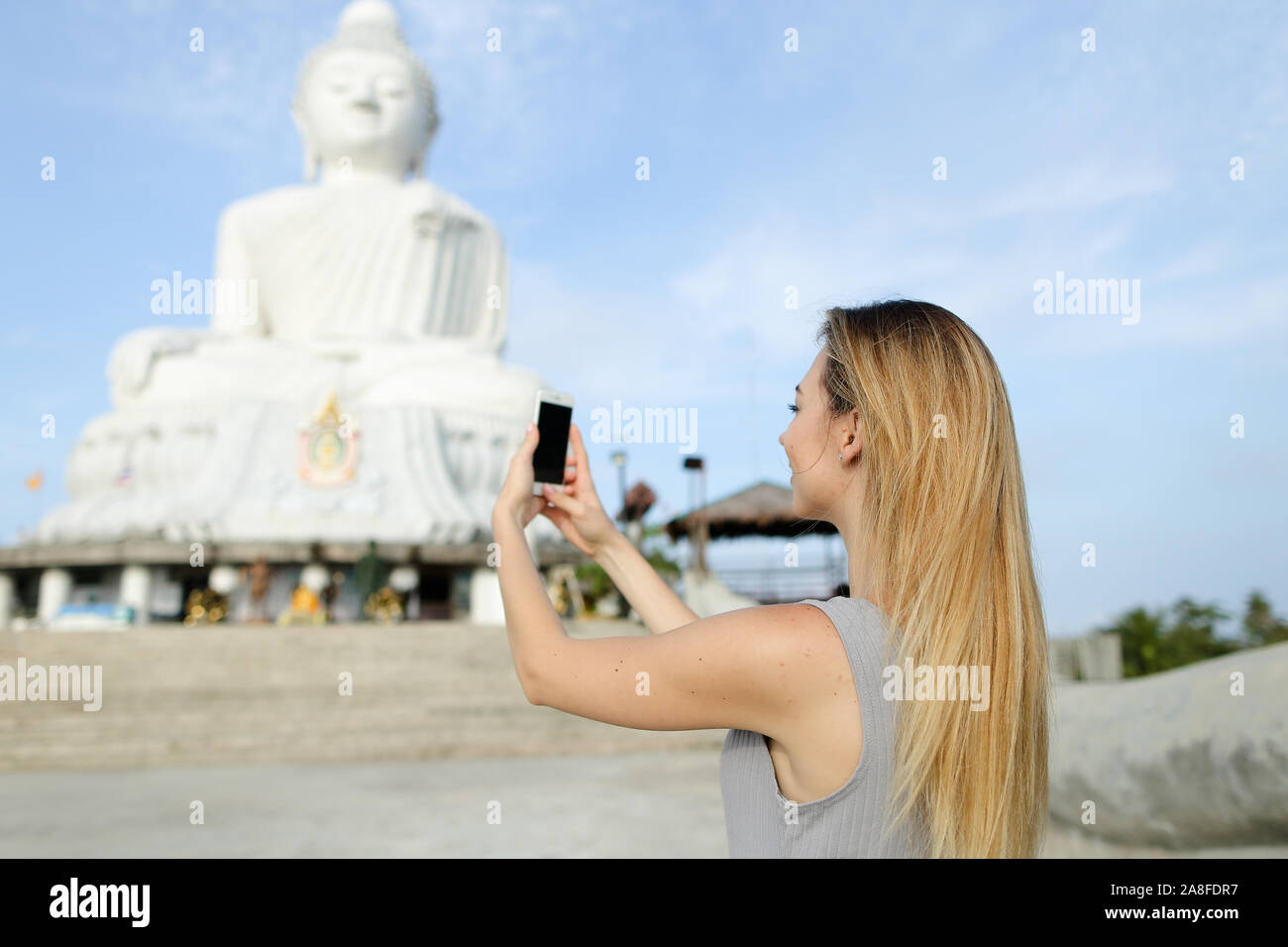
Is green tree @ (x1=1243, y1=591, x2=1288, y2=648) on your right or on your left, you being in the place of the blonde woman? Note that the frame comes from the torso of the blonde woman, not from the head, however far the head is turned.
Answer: on your right

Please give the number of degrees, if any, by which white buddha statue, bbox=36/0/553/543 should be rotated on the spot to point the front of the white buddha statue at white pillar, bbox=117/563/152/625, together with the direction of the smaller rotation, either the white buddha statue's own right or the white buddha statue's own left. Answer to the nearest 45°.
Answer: approximately 45° to the white buddha statue's own right

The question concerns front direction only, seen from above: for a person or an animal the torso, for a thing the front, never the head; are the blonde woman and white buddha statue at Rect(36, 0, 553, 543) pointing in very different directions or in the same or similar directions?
very different directions

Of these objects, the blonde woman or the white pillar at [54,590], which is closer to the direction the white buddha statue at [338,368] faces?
the blonde woman

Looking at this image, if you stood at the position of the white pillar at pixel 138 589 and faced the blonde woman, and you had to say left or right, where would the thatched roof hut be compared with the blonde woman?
left

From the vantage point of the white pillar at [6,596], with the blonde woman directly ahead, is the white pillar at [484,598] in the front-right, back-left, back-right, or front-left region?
front-left

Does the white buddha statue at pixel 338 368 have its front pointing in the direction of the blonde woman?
yes

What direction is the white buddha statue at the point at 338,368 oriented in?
toward the camera

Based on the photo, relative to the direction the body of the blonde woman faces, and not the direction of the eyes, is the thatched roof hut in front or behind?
in front

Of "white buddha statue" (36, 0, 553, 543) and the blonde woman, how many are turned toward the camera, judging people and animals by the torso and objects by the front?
1

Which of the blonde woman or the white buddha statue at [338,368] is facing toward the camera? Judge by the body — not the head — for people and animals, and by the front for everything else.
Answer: the white buddha statue

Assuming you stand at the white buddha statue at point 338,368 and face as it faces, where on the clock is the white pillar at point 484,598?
The white pillar is roughly at 11 o'clock from the white buddha statue.

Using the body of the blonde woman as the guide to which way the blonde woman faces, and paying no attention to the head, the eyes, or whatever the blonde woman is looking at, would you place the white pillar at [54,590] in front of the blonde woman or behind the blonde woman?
in front

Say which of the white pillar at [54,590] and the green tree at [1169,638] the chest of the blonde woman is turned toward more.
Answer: the white pillar

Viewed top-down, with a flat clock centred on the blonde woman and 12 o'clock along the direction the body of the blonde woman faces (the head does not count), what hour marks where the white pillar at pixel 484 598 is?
The white pillar is roughly at 1 o'clock from the blonde woman.

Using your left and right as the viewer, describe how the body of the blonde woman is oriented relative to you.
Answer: facing away from the viewer and to the left of the viewer
